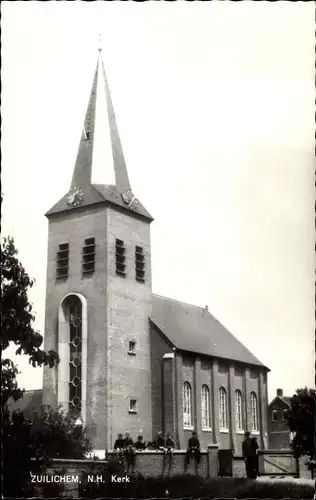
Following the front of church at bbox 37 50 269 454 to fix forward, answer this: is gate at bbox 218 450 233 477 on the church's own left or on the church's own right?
on the church's own left

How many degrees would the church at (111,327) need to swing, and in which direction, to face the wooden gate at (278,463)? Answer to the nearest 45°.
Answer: approximately 90° to its left

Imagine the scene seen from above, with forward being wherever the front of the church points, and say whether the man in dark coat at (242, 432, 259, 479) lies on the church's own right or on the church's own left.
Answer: on the church's own left

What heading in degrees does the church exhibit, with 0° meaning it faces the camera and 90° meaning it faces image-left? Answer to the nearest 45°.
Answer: approximately 45°
